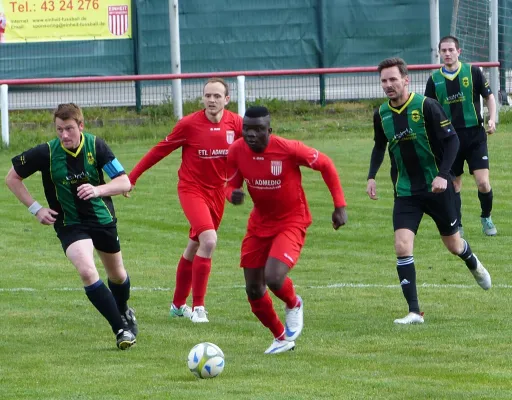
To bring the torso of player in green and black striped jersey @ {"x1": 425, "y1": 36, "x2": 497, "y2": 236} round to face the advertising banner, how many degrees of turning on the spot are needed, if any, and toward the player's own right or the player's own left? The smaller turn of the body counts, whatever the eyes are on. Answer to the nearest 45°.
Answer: approximately 135° to the player's own right

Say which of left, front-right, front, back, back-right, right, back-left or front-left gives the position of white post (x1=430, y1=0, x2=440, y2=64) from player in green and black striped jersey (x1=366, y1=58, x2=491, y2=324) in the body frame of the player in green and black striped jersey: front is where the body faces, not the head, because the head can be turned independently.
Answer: back-right

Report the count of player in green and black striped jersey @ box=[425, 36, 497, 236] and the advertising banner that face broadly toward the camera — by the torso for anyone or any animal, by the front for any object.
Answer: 2

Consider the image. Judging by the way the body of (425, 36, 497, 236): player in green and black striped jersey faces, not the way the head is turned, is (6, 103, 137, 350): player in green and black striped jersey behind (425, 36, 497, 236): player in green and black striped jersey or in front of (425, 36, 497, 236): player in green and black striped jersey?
in front

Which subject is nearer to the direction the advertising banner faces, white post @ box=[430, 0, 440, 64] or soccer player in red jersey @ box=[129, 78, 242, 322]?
the soccer player in red jersey

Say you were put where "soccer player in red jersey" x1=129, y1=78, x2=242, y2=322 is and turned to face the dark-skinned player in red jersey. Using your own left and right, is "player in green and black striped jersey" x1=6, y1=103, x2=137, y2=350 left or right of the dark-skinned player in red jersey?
right

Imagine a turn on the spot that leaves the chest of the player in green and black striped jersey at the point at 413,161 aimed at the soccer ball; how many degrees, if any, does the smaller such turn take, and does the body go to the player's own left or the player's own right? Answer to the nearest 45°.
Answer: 0° — they already face it

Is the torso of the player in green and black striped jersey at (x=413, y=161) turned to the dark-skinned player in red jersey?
yes

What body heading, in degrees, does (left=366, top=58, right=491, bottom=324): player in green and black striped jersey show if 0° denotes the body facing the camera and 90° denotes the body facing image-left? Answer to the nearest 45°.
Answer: approximately 45°

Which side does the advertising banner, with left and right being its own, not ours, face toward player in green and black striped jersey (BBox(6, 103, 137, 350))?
front

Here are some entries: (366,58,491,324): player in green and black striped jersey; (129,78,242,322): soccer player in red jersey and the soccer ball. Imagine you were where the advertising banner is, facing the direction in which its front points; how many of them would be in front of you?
3

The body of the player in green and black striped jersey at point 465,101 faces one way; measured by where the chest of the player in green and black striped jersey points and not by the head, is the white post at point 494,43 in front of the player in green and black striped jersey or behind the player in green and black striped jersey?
behind

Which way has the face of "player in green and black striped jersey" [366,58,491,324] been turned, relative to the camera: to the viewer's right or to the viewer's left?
to the viewer's left

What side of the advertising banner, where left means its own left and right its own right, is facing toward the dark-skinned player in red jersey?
front

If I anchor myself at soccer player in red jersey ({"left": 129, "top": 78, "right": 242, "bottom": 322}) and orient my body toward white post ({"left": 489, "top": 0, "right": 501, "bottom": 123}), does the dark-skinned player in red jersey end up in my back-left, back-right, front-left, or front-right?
back-right

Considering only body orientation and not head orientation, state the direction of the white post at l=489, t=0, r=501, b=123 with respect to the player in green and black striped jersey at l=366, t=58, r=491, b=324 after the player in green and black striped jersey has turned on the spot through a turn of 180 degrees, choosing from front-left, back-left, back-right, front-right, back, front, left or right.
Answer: front-left
